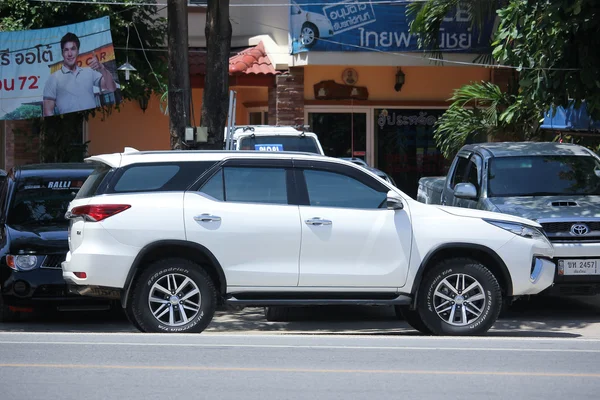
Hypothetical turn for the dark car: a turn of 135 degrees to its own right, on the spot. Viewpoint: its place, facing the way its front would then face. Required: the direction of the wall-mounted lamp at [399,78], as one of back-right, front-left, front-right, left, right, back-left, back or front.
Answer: right

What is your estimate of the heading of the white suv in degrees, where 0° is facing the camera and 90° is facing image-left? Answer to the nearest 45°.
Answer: approximately 270°

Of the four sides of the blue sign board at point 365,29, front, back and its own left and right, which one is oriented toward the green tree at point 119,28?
right

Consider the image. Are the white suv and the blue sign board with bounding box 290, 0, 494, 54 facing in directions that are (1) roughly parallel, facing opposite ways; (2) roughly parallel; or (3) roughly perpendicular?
roughly perpendicular

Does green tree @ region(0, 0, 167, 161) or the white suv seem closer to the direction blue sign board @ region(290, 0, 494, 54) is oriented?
the white suv

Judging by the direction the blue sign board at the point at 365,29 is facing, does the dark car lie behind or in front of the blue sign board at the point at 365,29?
in front

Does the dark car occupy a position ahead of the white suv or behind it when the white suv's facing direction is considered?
behind

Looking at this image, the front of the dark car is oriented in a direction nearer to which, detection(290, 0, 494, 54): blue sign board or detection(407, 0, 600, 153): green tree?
the green tree

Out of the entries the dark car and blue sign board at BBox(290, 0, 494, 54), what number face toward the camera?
2

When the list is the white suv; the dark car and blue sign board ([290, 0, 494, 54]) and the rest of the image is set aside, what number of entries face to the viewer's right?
1

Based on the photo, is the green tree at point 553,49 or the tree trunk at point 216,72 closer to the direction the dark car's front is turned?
the green tree

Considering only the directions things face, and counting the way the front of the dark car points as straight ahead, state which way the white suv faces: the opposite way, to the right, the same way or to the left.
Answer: to the left

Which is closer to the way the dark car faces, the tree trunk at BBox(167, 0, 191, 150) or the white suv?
the white suv

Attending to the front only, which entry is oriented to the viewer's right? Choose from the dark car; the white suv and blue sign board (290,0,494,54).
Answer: the white suv
